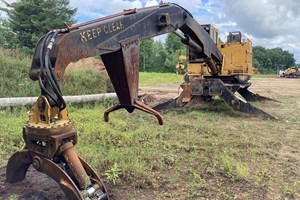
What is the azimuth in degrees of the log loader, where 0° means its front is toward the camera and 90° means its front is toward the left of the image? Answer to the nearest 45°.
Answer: approximately 45°

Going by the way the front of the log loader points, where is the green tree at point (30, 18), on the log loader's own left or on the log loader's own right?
on the log loader's own right
